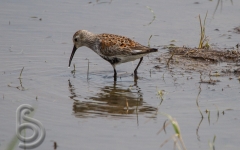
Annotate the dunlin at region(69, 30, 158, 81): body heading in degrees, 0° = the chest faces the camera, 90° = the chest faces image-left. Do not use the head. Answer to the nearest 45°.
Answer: approximately 90°
